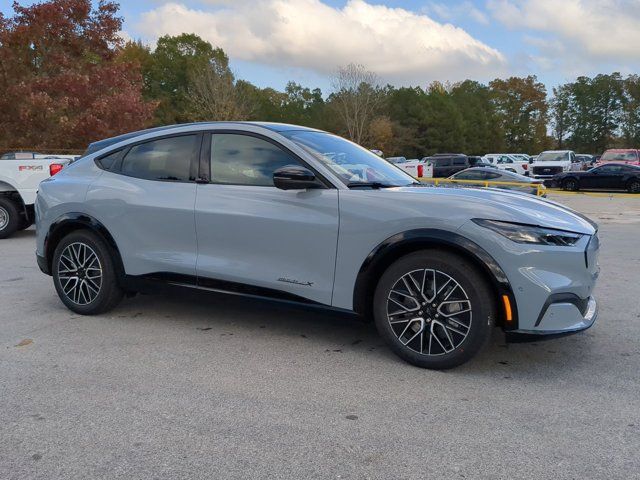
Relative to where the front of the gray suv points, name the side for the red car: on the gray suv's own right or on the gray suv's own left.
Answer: on the gray suv's own left

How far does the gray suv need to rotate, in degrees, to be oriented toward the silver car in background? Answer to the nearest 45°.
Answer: approximately 135° to its left

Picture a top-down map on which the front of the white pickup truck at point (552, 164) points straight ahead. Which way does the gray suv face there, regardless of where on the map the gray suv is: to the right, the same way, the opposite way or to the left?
to the left

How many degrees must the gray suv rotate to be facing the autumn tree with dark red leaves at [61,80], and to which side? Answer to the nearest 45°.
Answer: approximately 180°

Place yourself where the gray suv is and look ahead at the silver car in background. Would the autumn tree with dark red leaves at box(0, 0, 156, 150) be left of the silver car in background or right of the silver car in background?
left

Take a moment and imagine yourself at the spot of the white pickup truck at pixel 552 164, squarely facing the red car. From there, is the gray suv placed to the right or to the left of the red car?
right

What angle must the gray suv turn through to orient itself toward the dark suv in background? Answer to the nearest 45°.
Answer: approximately 135° to its left

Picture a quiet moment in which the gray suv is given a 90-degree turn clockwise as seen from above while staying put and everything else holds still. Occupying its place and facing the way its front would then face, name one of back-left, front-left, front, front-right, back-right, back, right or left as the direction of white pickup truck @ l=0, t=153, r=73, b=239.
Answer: right

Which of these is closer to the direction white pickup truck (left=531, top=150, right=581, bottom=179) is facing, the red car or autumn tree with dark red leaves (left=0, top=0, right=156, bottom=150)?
the autumn tree with dark red leaves

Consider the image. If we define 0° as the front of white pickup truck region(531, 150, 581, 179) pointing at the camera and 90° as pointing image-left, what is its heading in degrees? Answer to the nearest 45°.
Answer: approximately 45°
